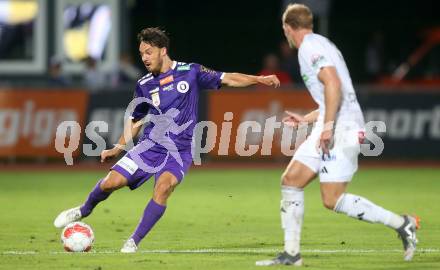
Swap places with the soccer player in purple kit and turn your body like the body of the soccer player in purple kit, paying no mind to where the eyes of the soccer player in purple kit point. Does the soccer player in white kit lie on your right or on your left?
on your left

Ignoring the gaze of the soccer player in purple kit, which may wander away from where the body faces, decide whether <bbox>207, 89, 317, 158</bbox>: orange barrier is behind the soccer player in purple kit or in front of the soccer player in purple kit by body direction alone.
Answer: behind

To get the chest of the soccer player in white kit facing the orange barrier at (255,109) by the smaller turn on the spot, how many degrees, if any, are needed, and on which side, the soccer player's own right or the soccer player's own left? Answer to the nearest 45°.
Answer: approximately 90° to the soccer player's own right

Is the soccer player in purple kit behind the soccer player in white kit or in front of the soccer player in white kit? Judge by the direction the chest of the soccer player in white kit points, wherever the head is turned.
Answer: in front

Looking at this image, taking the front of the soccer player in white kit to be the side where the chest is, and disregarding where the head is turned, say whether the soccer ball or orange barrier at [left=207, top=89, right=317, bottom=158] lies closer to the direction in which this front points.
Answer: the soccer ball

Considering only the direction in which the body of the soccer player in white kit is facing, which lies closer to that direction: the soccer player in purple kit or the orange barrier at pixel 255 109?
the soccer player in purple kit

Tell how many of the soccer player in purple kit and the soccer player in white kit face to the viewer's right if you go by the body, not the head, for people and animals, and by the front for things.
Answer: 0

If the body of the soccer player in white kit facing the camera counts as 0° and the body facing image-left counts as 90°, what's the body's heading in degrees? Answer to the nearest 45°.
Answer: approximately 90°
